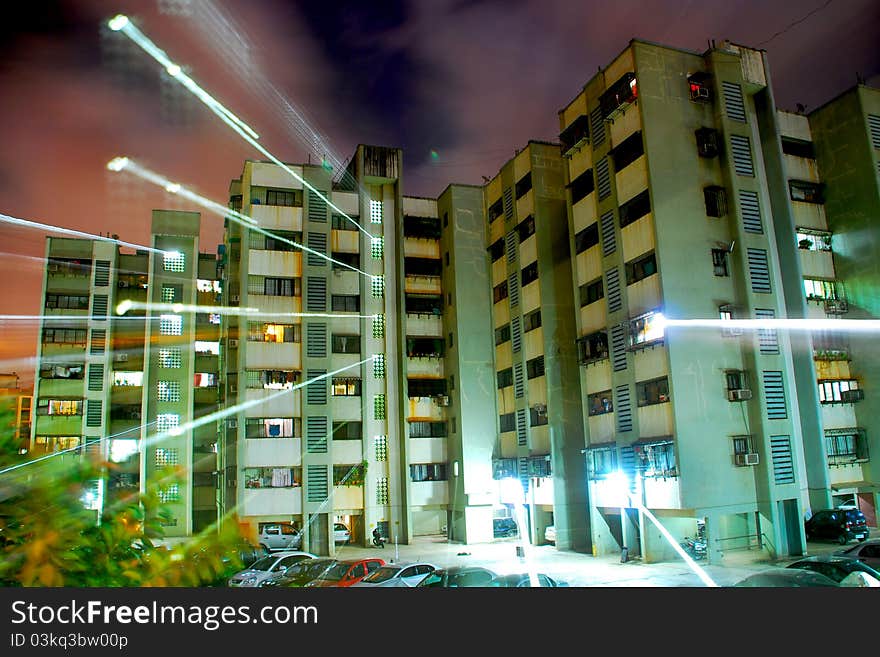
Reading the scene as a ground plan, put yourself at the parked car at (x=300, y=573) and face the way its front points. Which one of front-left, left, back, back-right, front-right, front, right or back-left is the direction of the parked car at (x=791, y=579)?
left

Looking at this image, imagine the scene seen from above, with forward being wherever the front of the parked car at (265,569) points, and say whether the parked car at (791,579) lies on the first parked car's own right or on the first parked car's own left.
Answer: on the first parked car's own left

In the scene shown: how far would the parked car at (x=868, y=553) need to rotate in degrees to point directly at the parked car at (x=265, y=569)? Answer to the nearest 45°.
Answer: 0° — it already faces it

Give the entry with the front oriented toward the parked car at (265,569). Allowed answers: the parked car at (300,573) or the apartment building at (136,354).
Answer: the apartment building

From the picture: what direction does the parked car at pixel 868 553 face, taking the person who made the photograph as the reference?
facing to the left of the viewer

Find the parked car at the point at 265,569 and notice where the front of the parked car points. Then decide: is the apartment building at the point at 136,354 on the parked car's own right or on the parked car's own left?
on the parked car's own right

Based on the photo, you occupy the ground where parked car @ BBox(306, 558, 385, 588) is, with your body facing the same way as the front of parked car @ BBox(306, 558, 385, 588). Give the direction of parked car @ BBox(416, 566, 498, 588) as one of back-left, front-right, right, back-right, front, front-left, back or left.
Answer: left

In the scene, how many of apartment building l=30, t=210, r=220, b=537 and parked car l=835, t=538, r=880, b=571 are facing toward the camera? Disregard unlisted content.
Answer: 1

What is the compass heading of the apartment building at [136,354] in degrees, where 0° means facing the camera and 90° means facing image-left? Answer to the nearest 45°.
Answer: approximately 0°

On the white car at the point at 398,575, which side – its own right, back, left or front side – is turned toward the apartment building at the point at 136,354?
right

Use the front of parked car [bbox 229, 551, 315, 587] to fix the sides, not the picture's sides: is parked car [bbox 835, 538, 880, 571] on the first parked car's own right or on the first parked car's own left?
on the first parked car's own left

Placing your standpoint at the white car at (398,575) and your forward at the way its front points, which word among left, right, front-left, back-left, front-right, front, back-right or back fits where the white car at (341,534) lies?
back-right

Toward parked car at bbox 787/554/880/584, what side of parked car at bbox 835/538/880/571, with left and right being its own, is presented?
left

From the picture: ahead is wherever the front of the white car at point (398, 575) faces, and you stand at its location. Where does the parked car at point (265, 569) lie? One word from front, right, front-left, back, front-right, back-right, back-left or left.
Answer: right

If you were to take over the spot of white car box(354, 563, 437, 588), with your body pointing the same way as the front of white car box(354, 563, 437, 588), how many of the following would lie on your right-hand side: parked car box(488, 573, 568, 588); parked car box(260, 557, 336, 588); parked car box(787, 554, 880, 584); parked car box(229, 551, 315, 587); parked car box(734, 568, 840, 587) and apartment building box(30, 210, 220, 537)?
3

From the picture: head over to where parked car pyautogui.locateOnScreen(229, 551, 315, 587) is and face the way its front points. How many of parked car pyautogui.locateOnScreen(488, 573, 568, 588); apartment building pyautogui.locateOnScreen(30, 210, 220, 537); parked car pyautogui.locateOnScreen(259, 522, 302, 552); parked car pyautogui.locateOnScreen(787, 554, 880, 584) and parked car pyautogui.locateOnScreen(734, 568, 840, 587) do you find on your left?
3

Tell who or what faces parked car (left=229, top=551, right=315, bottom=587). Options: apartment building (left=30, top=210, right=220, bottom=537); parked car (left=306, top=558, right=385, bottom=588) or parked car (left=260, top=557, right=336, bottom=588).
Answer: the apartment building
